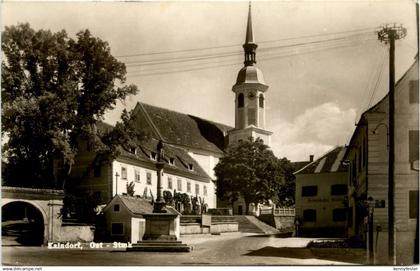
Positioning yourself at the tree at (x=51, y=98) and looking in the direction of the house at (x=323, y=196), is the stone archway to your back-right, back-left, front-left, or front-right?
back-right

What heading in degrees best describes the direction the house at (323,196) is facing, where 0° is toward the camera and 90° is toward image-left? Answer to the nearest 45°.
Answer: approximately 0°

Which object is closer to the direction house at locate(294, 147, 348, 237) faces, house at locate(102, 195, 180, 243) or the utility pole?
the utility pole

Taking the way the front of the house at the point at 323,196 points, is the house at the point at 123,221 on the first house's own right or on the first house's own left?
on the first house's own right

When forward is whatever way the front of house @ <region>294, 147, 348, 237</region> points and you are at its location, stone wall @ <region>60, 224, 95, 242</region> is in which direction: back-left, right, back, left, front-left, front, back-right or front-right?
front-right

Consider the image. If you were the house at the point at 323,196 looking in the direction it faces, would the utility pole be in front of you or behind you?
in front

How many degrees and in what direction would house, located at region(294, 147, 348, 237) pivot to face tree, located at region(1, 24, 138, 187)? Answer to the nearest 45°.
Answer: approximately 45° to its right

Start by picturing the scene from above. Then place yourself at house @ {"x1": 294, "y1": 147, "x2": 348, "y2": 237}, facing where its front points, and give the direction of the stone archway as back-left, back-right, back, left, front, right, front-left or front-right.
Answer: front-right
